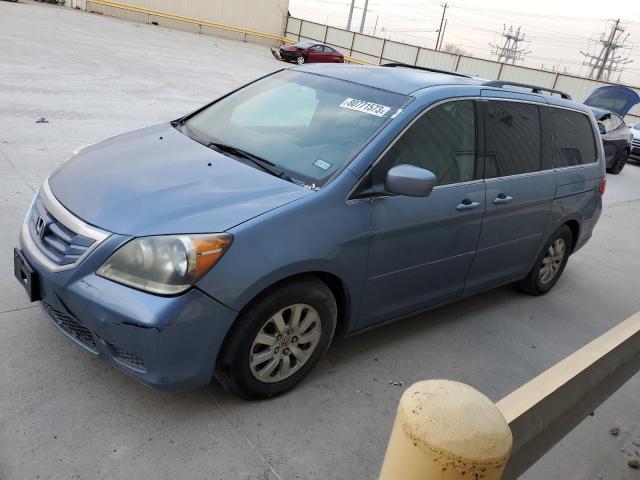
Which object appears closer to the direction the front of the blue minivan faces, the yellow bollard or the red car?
the yellow bollard

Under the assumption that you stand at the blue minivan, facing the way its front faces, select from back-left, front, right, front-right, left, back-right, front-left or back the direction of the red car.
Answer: back-right

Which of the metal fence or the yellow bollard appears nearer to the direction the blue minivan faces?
the yellow bollard

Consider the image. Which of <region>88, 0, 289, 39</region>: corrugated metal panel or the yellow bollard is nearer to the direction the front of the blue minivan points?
the yellow bollard

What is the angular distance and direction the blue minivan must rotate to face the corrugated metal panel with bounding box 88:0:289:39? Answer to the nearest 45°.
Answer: approximately 135° to its right

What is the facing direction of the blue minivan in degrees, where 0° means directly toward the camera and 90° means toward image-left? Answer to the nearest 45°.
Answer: approximately 45°

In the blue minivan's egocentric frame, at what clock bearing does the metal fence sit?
The metal fence is roughly at 5 o'clock from the blue minivan.

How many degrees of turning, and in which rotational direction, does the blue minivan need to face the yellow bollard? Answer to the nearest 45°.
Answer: approximately 45° to its left
